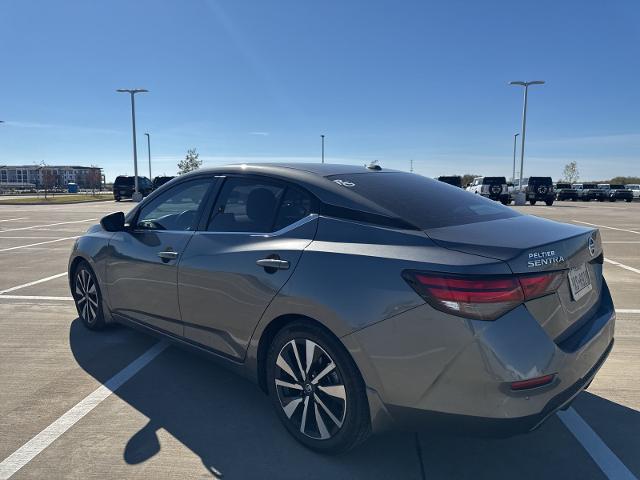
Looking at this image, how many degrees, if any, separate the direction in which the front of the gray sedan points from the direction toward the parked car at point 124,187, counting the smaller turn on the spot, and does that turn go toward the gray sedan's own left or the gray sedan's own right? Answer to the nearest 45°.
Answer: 0° — it already faces it

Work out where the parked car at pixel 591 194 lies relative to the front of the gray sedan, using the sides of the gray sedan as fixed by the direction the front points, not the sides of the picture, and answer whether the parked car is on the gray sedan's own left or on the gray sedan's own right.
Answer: on the gray sedan's own right

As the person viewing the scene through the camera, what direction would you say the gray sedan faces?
facing away from the viewer and to the left of the viewer

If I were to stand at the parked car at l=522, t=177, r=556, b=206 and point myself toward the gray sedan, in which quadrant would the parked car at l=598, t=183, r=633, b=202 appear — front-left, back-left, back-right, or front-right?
back-left

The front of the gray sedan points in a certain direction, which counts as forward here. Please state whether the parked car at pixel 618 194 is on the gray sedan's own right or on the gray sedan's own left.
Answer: on the gray sedan's own right

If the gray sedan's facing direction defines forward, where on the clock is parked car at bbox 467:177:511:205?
The parked car is roughly at 2 o'clock from the gray sedan.

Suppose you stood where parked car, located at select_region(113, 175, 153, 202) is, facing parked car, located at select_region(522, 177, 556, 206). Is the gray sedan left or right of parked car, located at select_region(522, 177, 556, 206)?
right

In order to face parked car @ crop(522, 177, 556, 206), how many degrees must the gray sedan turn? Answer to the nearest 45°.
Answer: approximately 90° to its right
